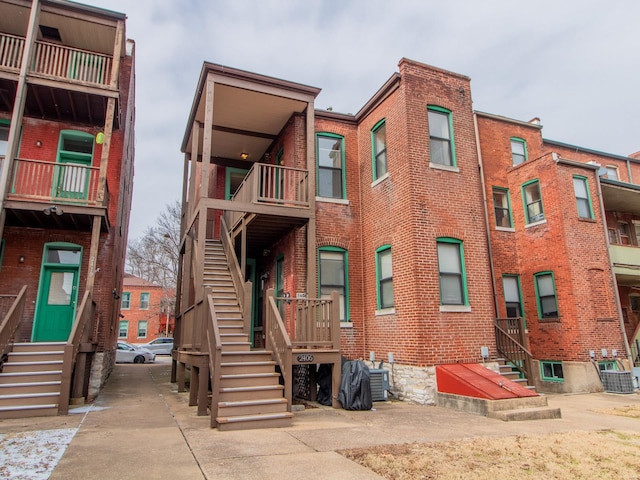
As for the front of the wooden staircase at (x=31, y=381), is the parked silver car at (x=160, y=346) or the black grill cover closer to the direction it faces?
the black grill cover

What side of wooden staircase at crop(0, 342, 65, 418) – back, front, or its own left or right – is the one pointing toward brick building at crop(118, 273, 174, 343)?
back

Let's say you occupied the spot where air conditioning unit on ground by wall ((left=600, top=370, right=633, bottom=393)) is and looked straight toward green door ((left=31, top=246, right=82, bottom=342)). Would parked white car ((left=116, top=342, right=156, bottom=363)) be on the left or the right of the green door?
right

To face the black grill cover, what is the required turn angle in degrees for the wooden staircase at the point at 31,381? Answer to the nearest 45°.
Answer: approximately 45° to its left

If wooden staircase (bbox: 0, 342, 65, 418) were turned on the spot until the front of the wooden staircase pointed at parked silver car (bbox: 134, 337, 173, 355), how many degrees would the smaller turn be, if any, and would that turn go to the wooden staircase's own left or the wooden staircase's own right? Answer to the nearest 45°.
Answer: approximately 180°

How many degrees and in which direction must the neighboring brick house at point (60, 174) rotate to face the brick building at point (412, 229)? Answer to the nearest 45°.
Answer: approximately 45° to its left

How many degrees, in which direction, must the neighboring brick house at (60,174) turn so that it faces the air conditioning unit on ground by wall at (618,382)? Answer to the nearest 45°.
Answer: approximately 45° to its left

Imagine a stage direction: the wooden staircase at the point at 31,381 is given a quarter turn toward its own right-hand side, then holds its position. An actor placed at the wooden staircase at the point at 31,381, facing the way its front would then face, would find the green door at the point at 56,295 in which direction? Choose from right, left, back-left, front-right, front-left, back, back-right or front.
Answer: right
